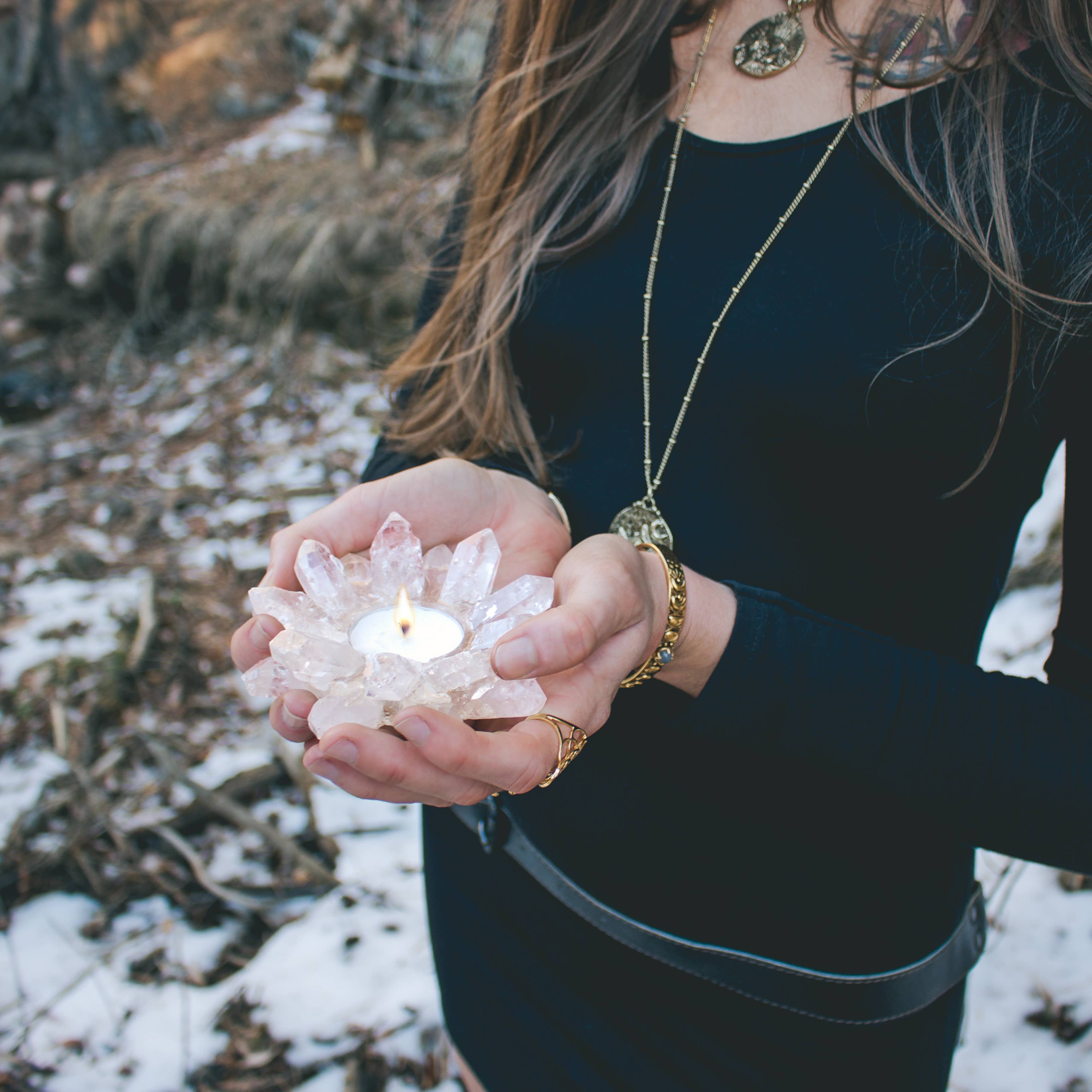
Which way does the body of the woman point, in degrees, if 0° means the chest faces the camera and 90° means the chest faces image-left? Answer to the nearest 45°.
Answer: approximately 45°

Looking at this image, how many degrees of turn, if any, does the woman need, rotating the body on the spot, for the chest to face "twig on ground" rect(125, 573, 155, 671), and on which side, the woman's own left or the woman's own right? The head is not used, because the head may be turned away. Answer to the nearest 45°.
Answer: approximately 90° to the woman's own right
